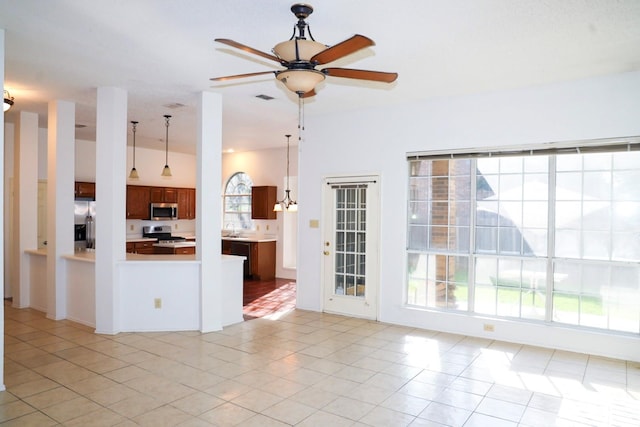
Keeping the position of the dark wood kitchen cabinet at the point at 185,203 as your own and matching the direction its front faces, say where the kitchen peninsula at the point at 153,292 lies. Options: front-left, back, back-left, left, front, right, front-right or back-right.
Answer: front-right

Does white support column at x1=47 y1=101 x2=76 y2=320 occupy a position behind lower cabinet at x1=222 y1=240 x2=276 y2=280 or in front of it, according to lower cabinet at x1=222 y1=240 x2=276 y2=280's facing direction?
in front

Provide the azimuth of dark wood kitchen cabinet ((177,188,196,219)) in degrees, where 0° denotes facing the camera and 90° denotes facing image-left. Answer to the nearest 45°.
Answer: approximately 315°

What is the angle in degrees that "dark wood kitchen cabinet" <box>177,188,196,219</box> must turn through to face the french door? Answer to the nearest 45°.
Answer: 0° — it already faces it

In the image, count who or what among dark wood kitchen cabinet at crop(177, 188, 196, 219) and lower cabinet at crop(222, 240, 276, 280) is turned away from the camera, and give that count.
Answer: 0

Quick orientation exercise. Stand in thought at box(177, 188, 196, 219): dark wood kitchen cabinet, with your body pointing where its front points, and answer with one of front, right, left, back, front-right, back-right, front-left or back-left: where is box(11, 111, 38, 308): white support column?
right

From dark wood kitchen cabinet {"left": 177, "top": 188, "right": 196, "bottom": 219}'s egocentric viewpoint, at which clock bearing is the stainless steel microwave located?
The stainless steel microwave is roughly at 3 o'clock from the dark wood kitchen cabinet.

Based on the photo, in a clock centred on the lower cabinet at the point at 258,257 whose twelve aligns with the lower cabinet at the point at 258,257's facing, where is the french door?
The french door is roughly at 10 o'clock from the lower cabinet.

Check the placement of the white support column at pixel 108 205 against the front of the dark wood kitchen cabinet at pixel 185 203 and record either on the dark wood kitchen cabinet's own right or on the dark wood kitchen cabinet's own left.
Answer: on the dark wood kitchen cabinet's own right

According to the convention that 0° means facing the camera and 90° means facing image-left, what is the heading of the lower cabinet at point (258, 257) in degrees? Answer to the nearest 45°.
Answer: approximately 45°

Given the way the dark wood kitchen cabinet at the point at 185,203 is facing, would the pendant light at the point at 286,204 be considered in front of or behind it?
in front

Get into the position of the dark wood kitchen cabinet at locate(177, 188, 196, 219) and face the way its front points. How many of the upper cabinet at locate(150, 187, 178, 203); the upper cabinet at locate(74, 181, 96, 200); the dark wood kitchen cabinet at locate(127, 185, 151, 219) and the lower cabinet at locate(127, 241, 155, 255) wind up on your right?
4
